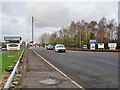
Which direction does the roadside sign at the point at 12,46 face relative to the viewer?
toward the camera

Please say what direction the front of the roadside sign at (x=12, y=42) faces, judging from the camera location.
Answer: facing the viewer
